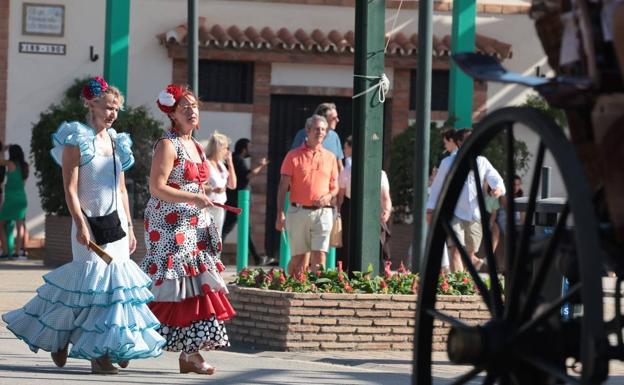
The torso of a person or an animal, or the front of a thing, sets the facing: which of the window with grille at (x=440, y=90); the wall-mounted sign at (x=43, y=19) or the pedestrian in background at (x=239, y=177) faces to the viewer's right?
the pedestrian in background

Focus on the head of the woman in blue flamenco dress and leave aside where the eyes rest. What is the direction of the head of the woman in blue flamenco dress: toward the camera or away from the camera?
toward the camera

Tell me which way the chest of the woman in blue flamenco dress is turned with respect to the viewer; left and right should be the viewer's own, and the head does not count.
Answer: facing the viewer and to the right of the viewer

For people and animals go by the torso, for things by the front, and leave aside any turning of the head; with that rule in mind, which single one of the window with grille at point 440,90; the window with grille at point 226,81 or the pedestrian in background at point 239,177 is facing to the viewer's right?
the pedestrian in background

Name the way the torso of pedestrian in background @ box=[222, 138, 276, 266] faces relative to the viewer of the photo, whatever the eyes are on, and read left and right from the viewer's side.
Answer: facing to the right of the viewer

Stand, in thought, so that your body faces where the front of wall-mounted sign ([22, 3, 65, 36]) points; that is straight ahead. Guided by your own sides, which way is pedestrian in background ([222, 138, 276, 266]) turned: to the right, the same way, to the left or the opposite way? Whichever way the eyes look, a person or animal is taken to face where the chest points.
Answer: to the left

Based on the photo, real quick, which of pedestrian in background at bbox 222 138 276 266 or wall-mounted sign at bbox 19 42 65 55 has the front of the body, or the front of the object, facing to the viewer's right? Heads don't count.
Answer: the pedestrian in background

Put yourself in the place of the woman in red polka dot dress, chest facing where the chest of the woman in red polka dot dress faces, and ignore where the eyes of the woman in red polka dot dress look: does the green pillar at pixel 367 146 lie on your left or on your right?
on your left

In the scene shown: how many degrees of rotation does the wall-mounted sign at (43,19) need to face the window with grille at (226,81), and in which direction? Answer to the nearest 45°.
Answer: approximately 90° to its left

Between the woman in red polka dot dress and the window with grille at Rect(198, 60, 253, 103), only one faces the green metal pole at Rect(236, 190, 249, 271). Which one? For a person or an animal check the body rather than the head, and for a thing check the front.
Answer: the window with grille

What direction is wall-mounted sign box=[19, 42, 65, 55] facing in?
toward the camera

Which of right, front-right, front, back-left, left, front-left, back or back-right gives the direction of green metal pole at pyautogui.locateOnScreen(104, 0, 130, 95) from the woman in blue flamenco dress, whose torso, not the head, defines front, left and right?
back-left

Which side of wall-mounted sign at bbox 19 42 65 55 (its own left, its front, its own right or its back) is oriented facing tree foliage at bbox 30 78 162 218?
front

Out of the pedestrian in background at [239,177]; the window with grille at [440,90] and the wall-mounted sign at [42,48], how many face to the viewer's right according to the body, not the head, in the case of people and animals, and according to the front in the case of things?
1
